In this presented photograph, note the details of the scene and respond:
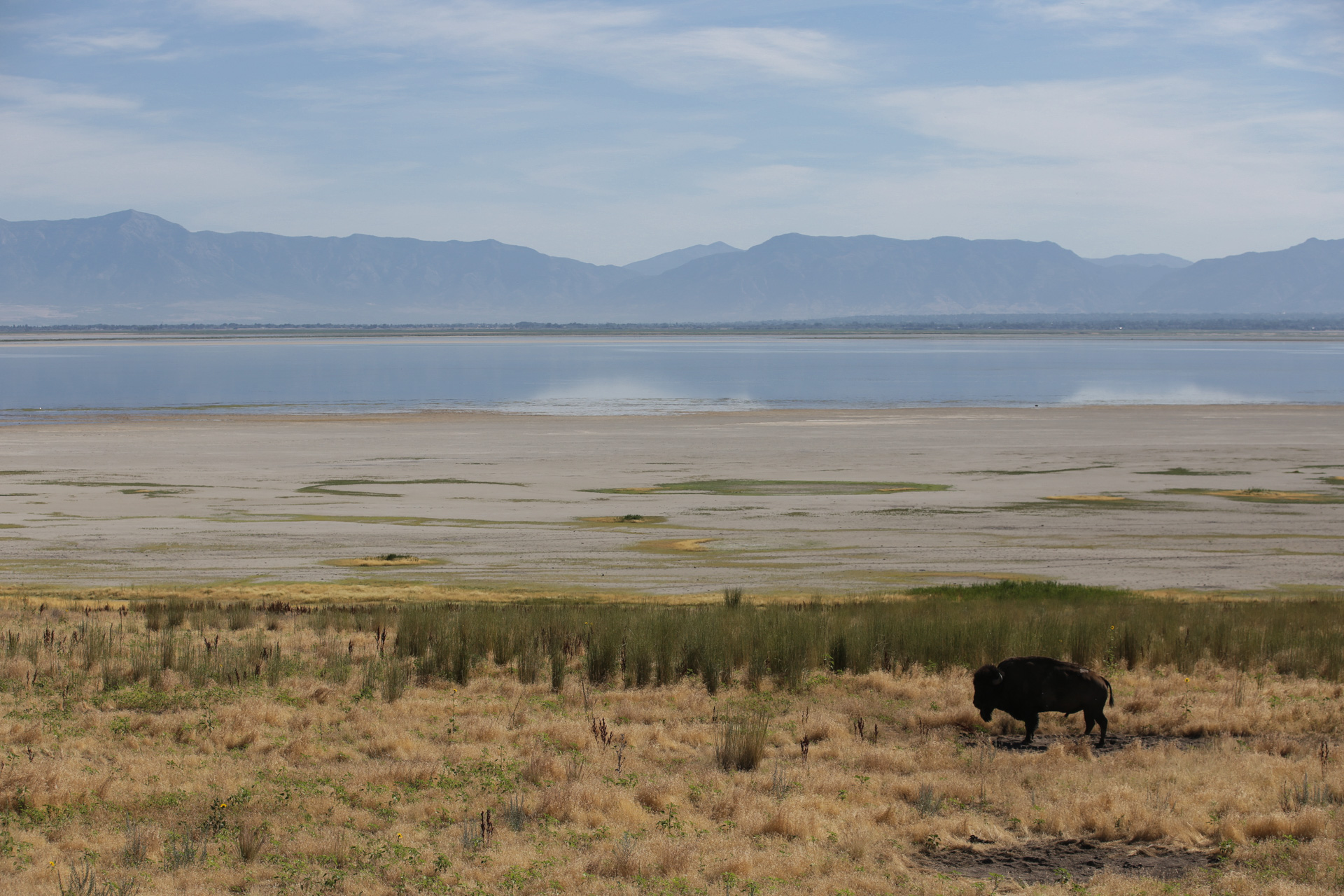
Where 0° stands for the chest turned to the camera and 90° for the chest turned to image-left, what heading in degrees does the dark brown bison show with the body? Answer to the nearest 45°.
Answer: approximately 90°

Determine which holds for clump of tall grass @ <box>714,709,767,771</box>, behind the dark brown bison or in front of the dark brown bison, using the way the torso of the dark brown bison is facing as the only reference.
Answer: in front
